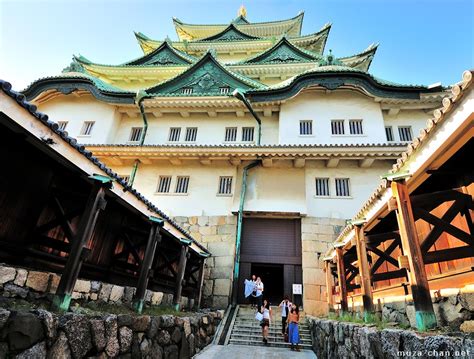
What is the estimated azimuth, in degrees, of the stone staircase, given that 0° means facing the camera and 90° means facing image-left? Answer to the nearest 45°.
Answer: approximately 0°

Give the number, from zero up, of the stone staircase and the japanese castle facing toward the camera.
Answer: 2

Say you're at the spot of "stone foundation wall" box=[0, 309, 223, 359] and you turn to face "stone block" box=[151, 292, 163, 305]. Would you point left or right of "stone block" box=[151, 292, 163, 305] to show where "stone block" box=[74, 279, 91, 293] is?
left

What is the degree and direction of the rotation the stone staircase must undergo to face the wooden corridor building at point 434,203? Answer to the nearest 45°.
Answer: approximately 45° to its left

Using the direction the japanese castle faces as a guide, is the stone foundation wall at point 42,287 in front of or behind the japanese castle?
in front

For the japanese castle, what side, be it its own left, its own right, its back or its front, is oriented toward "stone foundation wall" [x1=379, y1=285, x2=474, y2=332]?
front

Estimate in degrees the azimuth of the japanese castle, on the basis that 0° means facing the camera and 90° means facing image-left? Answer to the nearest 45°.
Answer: approximately 0°
